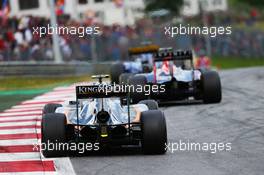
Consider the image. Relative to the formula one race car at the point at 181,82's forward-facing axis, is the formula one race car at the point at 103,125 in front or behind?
behind

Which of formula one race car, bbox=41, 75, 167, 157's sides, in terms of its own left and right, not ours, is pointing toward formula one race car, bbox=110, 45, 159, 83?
front

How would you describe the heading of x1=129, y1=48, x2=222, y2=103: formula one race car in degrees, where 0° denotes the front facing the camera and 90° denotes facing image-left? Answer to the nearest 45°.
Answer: approximately 180°

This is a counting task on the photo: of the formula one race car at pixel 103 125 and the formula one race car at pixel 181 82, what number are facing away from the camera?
2

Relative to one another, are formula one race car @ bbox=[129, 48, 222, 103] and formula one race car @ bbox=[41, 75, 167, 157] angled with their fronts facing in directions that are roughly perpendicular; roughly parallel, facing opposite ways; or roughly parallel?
roughly parallel

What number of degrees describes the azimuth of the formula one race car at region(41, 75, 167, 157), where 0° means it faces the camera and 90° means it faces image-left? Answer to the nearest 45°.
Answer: approximately 180°

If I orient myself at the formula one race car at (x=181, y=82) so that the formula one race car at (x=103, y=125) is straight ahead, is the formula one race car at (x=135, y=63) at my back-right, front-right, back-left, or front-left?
back-right

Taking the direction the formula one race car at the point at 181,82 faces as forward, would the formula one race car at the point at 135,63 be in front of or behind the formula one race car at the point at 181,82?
in front
